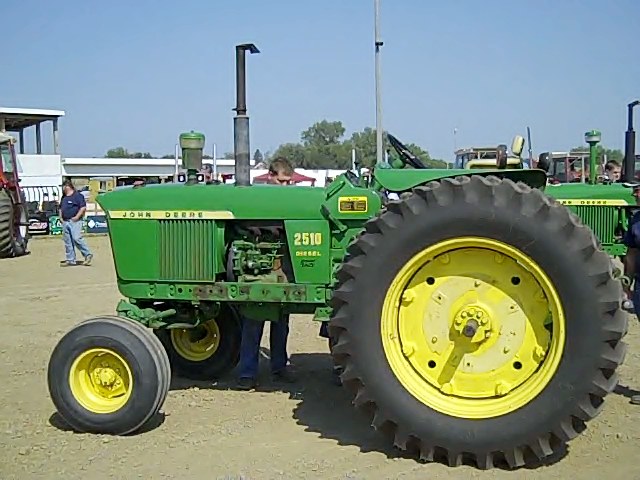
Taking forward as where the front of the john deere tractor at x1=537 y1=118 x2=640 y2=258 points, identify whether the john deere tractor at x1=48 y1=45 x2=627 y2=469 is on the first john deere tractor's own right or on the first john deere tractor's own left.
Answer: on the first john deere tractor's own left

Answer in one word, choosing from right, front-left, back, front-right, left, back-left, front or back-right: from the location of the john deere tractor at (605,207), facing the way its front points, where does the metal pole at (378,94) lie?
front-right

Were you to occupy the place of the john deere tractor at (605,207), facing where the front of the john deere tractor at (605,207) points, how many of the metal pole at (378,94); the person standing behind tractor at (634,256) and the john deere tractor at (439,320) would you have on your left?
2

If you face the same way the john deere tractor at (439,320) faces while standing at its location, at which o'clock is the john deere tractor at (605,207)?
the john deere tractor at (605,207) is roughly at 4 o'clock from the john deere tractor at (439,320).

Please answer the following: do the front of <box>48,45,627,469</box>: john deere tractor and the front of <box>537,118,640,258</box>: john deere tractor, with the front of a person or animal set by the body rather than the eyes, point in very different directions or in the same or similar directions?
same or similar directions

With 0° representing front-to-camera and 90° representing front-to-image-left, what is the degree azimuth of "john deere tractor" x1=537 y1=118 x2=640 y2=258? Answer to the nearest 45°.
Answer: approximately 90°

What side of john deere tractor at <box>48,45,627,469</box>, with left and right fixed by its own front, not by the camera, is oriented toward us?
left

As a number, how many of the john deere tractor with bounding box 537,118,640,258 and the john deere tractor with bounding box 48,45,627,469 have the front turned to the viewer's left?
2

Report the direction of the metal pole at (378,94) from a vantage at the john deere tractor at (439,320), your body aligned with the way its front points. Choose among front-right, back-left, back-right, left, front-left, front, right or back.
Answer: right

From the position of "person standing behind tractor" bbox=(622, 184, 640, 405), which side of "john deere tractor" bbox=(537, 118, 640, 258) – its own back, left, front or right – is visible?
left
